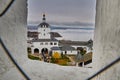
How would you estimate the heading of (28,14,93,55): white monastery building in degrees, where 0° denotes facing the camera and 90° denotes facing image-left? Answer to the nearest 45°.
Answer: approximately 0°
